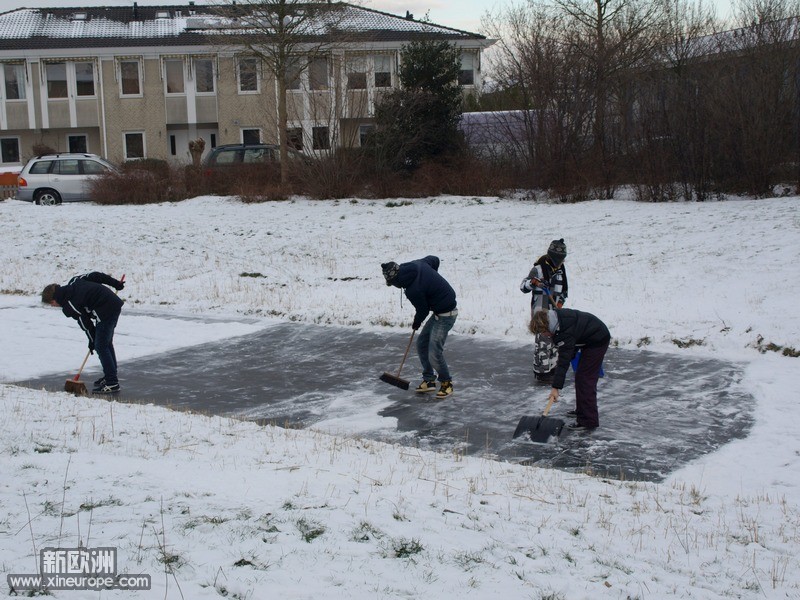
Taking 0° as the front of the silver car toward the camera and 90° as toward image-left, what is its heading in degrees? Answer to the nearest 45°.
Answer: approximately 270°

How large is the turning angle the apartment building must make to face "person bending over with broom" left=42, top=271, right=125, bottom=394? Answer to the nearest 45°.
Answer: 0° — it already faces them

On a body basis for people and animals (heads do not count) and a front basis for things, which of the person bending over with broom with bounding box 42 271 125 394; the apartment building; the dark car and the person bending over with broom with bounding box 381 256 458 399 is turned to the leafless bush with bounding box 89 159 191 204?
the apartment building

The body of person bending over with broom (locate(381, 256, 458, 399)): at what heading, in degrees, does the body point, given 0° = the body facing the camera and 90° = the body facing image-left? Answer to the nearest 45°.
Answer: approximately 45°

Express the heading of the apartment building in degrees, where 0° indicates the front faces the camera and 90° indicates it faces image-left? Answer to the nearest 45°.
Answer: approximately 0°

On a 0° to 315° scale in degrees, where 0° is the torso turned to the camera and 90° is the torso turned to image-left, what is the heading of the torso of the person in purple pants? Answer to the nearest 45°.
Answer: approximately 90°
